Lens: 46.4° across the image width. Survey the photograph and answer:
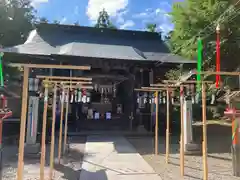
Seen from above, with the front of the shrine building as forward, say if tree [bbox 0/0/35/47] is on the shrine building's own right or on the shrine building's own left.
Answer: on the shrine building's own right

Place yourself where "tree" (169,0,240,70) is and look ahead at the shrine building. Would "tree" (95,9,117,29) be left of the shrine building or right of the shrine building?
right

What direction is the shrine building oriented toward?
toward the camera

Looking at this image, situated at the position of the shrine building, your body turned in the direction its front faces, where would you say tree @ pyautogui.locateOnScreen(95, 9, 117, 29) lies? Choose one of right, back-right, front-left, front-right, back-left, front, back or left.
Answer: back

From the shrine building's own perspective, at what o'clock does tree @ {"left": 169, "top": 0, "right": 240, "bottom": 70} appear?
The tree is roughly at 10 o'clock from the shrine building.
